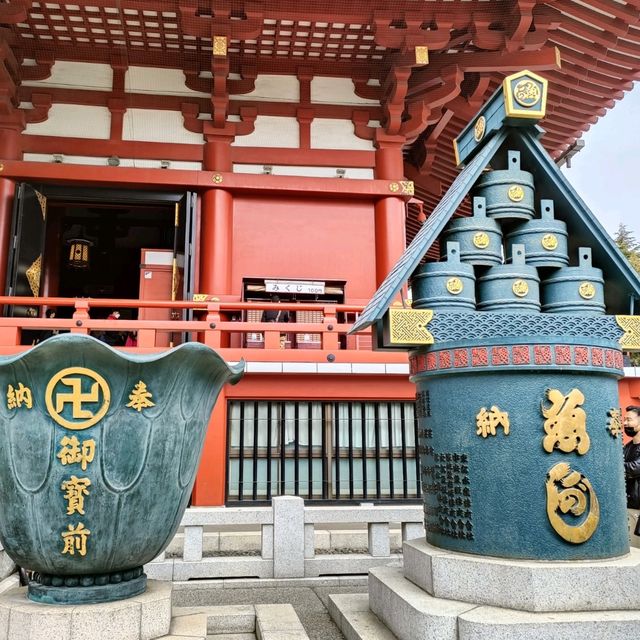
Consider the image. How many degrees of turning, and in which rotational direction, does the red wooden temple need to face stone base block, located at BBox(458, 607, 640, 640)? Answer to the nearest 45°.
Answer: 0° — it already faces it

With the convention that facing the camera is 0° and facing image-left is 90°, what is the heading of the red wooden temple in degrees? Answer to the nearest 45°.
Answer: approximately 0°

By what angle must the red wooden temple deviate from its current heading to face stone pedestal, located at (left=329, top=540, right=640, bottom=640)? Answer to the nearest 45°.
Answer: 0° — it already faces it

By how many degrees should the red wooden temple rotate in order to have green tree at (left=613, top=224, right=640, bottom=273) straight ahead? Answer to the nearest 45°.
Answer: approximately 135° to its left

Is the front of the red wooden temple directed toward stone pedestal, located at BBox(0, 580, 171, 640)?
yes

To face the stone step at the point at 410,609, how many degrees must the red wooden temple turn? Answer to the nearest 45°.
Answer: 0° — it already faces it

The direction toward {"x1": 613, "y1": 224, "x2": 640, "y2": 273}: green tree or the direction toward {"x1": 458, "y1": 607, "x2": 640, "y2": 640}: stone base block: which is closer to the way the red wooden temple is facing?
the stone base block

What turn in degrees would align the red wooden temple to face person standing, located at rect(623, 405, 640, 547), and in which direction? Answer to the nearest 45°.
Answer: approximately 45° to its left

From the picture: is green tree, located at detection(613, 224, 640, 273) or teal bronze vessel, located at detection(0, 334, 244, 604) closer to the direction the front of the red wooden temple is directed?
the teal bronze vessel

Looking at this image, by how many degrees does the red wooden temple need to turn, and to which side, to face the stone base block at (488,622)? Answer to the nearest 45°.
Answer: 0° — it already faces it

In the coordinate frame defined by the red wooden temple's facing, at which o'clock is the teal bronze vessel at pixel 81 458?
The teal bronze vessel is roughly at 12 o'clock from the red wooden temple.
